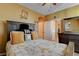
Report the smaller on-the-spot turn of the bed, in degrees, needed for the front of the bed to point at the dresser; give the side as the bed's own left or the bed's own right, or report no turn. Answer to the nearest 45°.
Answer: approximately 45° to the bed's own left

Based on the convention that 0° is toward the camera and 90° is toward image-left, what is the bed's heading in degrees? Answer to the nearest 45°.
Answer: approximately 315°

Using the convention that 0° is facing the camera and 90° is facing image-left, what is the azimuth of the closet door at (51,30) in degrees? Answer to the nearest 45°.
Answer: approximately 45°
